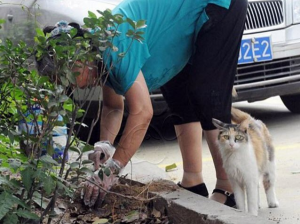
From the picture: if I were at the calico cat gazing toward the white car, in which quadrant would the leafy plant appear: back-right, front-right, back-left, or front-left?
back-left

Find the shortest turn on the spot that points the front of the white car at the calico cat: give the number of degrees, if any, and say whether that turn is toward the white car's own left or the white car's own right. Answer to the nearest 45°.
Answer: approximately 45° to the white car's own right

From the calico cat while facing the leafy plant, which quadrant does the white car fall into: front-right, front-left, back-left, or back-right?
back-right

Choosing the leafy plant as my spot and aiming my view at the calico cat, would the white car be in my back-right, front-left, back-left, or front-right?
front-left

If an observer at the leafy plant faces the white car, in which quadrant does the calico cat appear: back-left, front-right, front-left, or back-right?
front-right

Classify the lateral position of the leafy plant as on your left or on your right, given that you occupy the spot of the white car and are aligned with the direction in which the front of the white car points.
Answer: on your right

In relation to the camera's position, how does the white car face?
facing the viewer and to the right of the viewer
